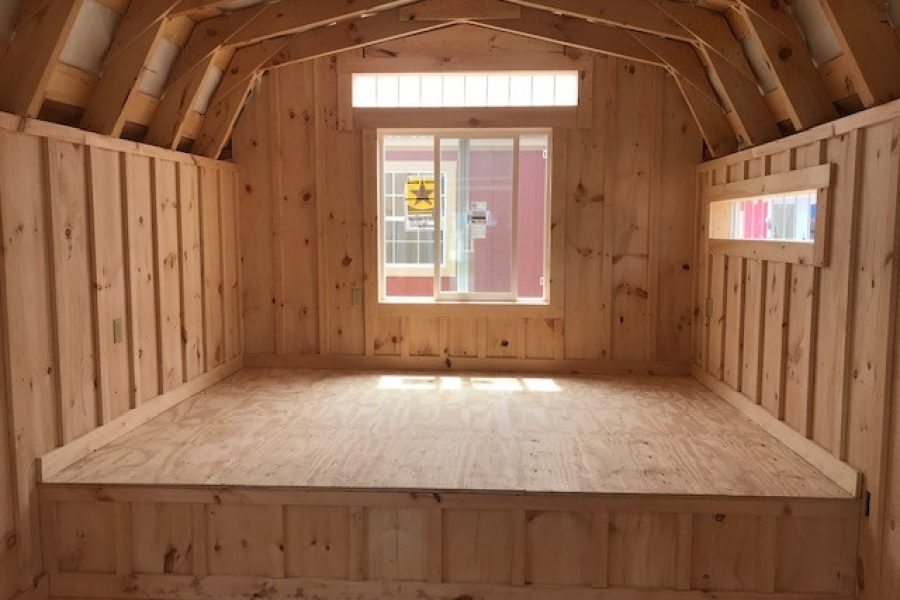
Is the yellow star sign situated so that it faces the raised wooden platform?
yes

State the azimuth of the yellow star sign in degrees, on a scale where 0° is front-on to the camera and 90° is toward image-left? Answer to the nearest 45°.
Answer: approximately 0°
